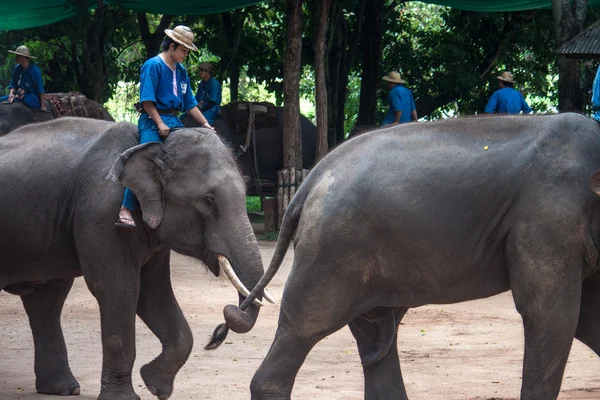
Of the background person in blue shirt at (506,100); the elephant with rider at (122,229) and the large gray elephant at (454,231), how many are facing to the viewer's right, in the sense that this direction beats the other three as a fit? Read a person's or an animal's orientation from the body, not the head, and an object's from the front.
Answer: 2

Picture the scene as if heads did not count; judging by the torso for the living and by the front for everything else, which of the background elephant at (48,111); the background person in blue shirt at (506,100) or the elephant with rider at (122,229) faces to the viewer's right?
the elephant with rider

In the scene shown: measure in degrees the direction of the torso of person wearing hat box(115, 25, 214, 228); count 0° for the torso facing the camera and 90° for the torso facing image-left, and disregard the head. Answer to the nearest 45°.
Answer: approximately 315°

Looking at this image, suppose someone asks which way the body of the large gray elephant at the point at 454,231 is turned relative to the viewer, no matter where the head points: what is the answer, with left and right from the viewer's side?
facing to the right of the viewer

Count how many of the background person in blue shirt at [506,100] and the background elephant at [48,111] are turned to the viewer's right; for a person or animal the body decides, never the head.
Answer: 0

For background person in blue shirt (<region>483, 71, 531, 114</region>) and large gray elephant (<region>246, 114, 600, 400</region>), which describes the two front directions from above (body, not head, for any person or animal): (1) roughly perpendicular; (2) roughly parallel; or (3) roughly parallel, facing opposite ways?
roughly perpendicular

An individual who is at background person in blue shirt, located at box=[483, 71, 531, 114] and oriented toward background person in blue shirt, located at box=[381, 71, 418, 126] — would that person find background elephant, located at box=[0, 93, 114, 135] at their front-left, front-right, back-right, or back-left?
front-left

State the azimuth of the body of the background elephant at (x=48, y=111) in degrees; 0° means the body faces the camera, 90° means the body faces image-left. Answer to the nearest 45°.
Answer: approximately 90°

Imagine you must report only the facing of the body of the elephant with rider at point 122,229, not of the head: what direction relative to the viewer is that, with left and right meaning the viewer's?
facing to the right of the viewer

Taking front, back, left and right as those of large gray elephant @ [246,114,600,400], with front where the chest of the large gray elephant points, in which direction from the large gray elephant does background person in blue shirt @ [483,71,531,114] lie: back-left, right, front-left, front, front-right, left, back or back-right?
left
